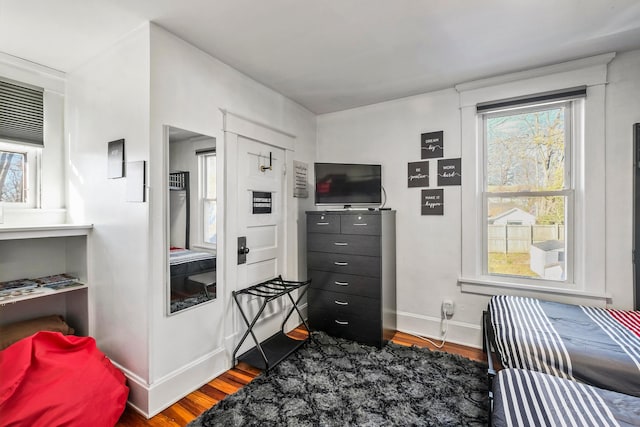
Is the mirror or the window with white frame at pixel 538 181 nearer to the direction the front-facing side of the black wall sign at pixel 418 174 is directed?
the mirror

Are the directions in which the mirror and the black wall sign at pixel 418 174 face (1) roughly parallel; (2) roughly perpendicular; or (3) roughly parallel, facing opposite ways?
roughly perpendicular

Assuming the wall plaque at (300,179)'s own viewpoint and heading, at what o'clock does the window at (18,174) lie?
The window is roughly at 4 o'clock from the wall plaque.

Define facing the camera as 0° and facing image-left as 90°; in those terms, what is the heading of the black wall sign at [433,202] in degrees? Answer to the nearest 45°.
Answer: approximately 0°

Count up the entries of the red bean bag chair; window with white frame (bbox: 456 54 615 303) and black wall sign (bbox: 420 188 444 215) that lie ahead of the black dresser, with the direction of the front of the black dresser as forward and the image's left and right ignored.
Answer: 1

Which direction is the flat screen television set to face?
toward the camera

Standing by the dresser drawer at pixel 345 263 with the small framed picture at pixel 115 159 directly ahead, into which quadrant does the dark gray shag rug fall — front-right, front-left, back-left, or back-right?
front-left

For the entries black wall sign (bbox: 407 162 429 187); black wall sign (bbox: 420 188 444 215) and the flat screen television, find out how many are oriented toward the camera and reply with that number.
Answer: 3

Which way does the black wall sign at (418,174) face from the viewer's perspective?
toward the camera

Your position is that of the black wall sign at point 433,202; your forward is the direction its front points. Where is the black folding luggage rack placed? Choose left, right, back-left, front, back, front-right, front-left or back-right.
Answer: front-right

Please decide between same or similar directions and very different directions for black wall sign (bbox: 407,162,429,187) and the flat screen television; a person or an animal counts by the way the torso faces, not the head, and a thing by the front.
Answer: same or similar directions
